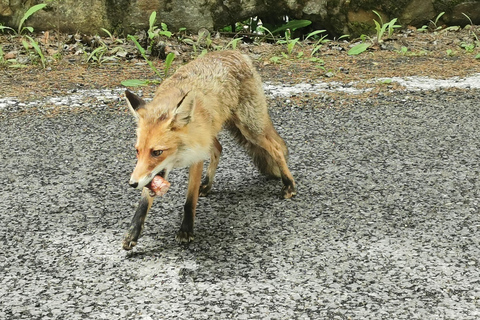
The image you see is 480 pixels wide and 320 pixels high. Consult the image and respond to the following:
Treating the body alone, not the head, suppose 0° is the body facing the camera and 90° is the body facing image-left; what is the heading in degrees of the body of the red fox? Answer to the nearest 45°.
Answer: approximately 45°

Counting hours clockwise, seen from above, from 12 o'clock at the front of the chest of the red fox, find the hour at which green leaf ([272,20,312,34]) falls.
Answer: The green leaf is roughly at 5 o'clock from the red fox.
